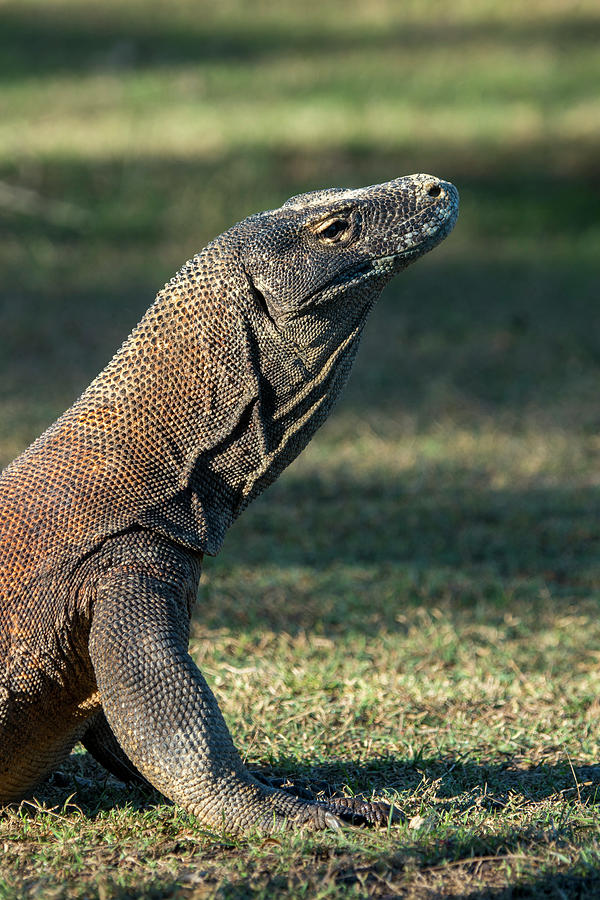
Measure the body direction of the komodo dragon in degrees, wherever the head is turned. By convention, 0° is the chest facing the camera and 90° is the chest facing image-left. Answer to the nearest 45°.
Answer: approximately 270°
